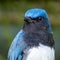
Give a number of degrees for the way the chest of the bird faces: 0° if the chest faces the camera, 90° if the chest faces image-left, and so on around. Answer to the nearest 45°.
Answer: approximately 315°
